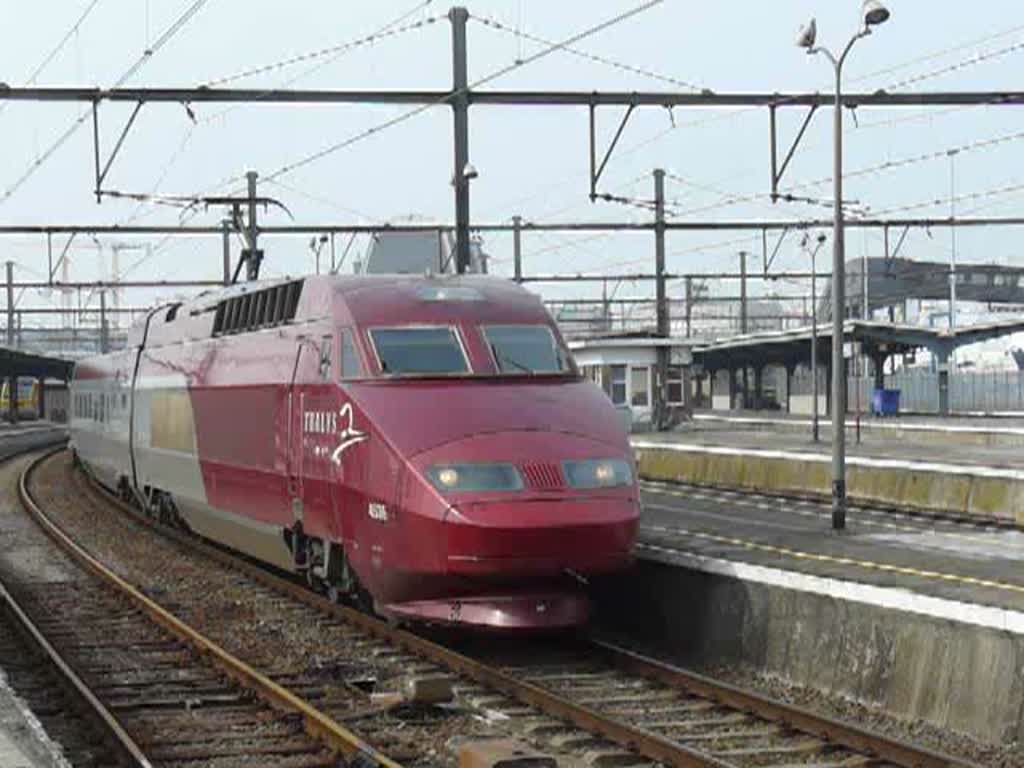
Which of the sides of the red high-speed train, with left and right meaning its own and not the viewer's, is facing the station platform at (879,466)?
left

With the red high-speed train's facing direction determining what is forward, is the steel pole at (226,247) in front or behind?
behind

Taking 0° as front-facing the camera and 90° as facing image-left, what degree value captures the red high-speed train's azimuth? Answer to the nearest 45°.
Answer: approximately 315°

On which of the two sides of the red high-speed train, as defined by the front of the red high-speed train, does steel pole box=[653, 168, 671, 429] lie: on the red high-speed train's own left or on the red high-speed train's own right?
on the red high-speed train's own left

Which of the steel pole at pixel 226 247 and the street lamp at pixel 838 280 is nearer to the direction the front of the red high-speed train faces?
the street lamp

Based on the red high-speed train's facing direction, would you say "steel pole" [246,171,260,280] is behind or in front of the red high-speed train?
behind

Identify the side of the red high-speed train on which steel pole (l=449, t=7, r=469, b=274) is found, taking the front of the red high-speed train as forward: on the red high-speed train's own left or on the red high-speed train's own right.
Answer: on the red high-speed train's own left

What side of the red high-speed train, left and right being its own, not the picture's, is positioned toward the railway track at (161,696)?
right

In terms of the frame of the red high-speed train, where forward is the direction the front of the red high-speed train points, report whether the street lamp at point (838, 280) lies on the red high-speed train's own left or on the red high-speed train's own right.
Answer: on the red high-speed train's own left
